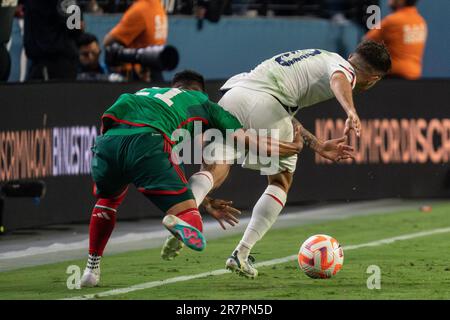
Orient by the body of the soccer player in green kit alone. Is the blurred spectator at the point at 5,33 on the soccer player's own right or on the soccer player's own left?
on the soccer player's own left

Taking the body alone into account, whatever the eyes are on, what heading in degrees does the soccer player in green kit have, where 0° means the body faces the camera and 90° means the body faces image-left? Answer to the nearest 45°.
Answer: approximately 225°

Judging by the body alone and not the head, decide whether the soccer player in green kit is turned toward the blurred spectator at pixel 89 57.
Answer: no

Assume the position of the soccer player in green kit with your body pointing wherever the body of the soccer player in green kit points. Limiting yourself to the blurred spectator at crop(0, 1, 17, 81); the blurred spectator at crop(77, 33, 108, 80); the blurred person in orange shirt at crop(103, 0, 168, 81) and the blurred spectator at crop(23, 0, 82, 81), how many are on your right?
0

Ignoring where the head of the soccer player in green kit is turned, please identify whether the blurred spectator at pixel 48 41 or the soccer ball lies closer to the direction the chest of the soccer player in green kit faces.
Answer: the soccer ball

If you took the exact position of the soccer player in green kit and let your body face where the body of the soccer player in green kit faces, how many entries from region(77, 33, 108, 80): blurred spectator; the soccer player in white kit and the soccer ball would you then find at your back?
0

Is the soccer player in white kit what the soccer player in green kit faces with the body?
yes

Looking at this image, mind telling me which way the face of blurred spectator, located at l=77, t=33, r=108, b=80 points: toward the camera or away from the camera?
toward the camera

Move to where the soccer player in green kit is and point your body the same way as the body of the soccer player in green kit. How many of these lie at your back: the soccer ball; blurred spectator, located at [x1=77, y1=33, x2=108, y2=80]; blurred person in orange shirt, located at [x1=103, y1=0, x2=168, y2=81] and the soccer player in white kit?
0

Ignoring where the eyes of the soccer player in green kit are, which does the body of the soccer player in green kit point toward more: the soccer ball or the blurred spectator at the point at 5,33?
the soccer ball

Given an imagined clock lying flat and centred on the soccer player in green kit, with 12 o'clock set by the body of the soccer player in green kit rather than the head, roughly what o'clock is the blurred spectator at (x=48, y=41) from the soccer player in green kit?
The blurred spectator is roughly at 10 o'clock from the soccer player in green kit.

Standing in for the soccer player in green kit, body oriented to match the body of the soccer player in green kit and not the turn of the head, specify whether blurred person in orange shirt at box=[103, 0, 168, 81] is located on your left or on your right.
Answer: on your left
